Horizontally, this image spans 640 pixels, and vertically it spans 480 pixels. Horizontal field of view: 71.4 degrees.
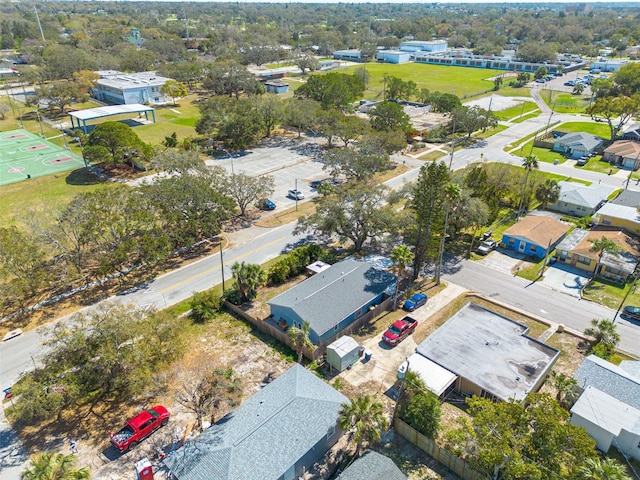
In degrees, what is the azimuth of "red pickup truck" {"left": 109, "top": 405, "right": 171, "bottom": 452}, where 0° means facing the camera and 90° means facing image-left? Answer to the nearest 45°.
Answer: approximately 225°

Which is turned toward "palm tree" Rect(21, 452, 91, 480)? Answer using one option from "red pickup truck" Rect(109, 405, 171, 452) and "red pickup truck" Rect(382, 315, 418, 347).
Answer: "red pickup truck" Rect(382, 315, 418, 347)

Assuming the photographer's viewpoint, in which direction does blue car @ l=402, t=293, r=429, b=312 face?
facing the viewer and to the left of the viewer

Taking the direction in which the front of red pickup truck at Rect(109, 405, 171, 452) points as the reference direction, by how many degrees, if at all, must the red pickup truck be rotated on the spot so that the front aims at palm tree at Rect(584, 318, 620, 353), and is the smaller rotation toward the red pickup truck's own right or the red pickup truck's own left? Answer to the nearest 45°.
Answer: approximately 45° to the red pickup truck's own right

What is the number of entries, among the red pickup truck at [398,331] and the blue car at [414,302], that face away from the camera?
0

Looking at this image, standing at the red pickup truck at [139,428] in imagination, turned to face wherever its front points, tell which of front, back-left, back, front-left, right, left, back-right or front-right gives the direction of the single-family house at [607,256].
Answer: front-right

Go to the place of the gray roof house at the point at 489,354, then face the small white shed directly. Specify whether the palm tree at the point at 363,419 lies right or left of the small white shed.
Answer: left

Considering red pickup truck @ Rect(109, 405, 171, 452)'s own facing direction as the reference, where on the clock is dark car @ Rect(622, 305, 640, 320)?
The dark car is roughly at 2 o'clock from the red pickup truck.

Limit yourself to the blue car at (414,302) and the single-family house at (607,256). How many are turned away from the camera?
0

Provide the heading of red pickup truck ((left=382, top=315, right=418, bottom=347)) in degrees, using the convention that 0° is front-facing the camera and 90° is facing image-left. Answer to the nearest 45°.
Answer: approximately 45°

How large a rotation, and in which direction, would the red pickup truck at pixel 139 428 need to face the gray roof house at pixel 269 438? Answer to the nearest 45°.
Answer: approximately 90° to its right

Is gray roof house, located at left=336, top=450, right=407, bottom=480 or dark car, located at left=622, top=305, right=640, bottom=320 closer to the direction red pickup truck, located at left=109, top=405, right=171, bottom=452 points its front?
the dark car

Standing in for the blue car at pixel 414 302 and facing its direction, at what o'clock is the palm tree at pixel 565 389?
The palm tree is roughly at 9 o'clock from the blue car.
